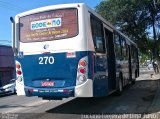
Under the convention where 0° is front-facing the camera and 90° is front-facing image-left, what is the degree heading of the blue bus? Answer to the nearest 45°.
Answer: approximately 225°

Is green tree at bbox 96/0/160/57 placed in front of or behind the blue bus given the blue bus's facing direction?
in front
